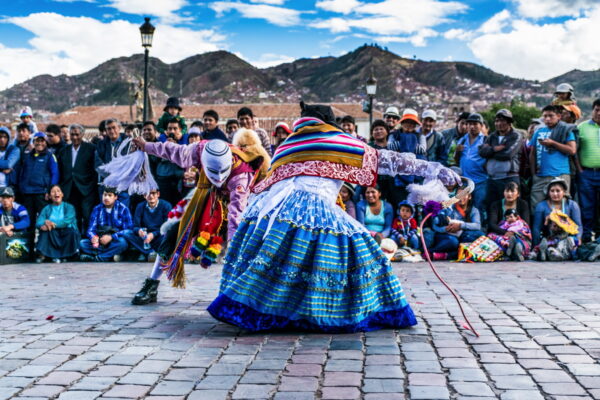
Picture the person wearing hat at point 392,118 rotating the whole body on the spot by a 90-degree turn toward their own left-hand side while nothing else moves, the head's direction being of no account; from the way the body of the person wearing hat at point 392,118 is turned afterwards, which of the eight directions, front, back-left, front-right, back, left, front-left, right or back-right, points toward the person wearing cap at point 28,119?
back

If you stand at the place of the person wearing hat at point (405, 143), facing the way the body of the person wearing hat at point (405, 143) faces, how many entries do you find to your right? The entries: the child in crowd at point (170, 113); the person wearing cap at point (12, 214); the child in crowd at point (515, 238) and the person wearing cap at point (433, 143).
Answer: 2

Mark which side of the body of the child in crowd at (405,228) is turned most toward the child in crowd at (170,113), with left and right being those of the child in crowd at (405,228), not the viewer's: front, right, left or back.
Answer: right

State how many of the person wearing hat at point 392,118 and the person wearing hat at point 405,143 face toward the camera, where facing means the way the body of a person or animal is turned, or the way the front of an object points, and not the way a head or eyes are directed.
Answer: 2

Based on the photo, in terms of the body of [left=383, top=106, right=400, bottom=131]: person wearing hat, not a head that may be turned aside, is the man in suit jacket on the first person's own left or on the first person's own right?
on the first person's own right

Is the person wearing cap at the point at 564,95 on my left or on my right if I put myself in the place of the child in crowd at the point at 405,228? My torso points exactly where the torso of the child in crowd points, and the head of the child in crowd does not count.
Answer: on my left

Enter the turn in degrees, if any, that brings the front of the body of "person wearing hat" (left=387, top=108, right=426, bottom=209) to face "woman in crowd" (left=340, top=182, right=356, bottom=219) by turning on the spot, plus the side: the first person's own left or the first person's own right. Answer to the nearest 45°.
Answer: approximately 45° to the first person's own right

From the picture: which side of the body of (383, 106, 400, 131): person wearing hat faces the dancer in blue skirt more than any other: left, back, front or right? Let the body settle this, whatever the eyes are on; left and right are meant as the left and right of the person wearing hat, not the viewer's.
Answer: front

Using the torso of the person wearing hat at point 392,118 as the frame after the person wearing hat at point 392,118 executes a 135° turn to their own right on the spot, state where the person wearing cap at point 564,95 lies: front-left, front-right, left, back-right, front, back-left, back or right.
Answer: back-right

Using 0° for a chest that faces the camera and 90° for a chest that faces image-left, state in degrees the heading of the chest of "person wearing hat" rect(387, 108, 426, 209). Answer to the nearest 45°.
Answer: approximately 0°

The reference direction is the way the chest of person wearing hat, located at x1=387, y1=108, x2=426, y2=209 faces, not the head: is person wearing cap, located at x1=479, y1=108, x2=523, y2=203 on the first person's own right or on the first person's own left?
on the first person's own left
